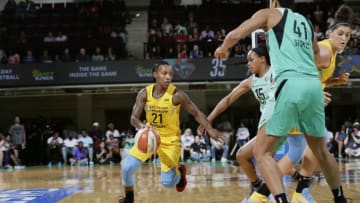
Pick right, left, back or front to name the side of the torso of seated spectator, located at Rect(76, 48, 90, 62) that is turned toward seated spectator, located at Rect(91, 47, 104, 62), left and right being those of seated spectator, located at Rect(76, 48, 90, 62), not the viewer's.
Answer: left

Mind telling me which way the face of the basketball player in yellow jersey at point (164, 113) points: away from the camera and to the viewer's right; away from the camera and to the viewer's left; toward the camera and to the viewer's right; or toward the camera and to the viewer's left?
toward the camera and to the viewer's right

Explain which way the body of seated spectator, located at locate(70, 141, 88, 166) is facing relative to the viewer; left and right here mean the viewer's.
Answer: facing the viewer

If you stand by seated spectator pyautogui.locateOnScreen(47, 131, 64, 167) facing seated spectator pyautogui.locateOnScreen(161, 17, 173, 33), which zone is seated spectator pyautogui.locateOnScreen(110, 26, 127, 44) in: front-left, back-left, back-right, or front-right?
front-left

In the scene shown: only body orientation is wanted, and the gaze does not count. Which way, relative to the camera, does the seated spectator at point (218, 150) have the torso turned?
toward the camera

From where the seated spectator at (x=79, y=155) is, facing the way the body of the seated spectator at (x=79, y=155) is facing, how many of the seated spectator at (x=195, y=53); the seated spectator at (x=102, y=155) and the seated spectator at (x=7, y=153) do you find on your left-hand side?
2

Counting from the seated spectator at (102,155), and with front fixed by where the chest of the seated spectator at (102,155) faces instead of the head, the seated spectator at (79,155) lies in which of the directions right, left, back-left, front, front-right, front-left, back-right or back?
right

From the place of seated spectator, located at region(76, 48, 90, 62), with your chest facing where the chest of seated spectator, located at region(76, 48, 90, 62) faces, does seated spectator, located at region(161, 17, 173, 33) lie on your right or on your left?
on your left

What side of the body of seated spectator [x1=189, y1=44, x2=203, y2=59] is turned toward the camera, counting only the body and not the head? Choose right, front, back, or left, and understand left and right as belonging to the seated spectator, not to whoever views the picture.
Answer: front

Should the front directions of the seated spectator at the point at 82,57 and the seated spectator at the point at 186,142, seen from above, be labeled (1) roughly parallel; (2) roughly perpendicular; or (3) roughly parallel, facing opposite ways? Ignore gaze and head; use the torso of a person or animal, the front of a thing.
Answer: roughly parallel

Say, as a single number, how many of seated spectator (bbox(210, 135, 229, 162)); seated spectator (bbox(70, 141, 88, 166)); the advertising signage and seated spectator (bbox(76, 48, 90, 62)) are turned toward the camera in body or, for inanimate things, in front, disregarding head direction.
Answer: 4
